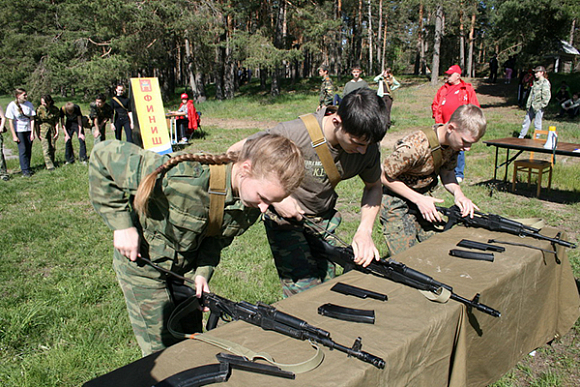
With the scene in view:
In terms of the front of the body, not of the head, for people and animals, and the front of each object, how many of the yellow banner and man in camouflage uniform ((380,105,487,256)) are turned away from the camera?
0

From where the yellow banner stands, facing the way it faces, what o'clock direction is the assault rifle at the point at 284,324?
The assault rifle is roughly at 12 o'clock from the yellow banner.

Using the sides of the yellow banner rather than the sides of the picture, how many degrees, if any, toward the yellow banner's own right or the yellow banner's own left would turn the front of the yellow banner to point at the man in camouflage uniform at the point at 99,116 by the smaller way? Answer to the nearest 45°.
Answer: approximately 135° to the yellow banner's own right

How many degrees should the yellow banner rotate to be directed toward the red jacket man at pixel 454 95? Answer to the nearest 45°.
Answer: approximately 45° to its left

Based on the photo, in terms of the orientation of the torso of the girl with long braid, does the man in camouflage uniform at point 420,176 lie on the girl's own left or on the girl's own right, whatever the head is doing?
on the girl's own left

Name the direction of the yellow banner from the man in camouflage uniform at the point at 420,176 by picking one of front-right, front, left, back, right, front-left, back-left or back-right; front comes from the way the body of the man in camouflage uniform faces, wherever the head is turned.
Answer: back

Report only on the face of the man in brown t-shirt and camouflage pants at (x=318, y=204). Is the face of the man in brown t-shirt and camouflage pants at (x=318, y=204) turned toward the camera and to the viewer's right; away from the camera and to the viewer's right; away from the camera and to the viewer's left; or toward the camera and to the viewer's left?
toward the camera and to the viewer's right

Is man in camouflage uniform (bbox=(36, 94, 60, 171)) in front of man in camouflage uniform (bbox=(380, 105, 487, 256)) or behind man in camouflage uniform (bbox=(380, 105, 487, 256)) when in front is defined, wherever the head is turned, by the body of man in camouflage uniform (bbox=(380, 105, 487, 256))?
behind

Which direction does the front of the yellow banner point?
toward the camera

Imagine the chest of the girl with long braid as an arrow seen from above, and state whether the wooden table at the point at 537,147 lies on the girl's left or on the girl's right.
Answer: on the girl's left

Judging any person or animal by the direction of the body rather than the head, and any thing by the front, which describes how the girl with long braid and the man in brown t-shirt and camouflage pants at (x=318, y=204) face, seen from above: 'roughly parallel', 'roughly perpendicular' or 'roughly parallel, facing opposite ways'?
roughly parallel

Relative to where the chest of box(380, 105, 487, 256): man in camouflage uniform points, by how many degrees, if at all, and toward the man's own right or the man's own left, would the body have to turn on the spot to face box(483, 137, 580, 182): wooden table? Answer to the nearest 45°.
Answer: approximately 135° to the man's own left

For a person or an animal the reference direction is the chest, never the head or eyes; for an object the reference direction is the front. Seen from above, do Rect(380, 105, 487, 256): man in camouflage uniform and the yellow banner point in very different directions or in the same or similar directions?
same or similar directions
